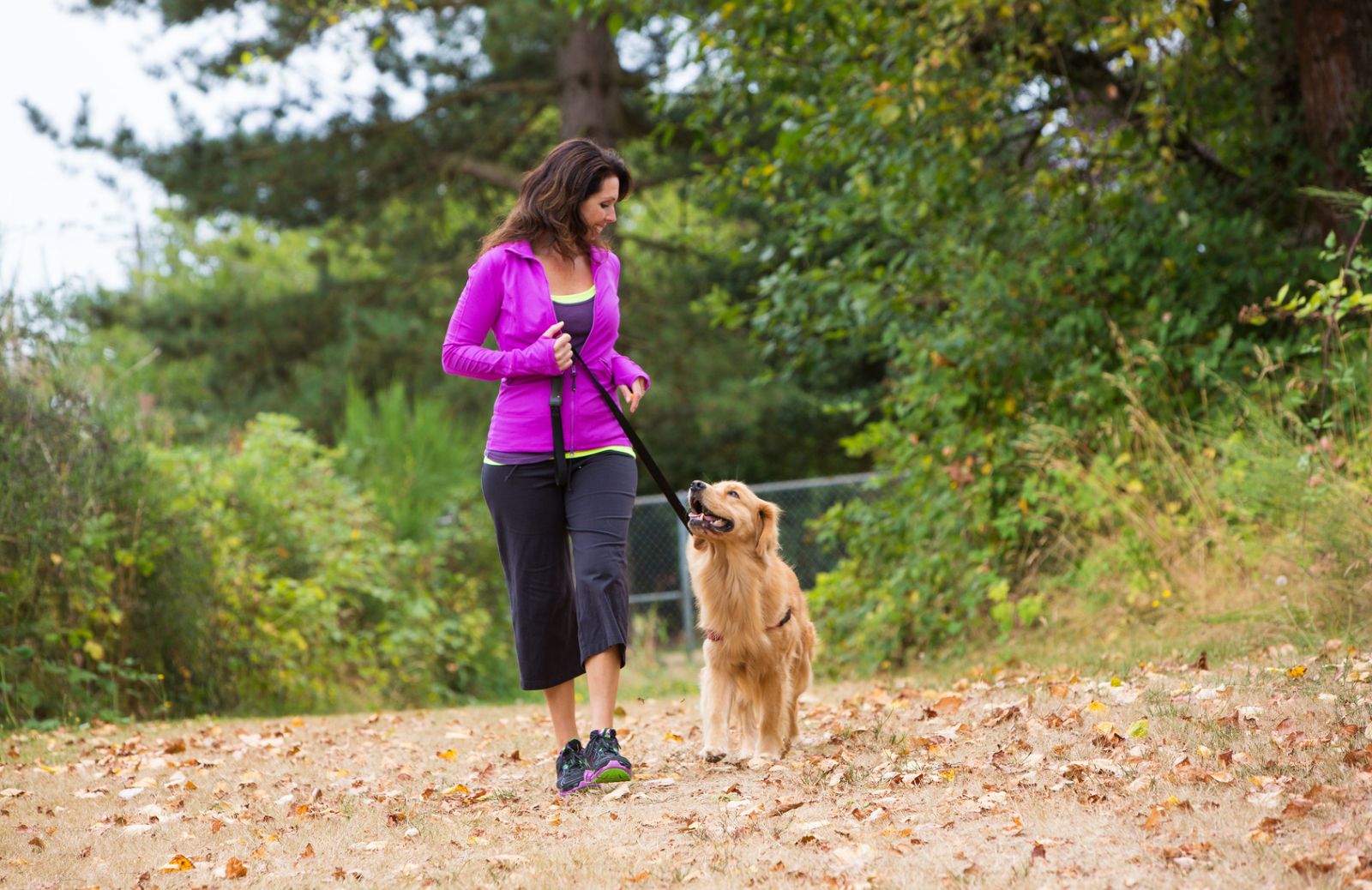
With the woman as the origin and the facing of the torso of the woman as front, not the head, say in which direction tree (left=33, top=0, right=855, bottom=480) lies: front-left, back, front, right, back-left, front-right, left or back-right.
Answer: back-left

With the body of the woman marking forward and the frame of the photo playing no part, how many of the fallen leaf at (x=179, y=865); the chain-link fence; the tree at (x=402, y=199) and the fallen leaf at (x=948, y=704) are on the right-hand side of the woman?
1

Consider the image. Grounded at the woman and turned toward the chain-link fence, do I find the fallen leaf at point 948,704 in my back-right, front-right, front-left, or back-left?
front-right

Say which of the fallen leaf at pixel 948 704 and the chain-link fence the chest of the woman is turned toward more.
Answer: the fallen leaf

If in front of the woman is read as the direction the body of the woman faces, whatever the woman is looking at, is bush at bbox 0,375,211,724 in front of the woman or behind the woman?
behind

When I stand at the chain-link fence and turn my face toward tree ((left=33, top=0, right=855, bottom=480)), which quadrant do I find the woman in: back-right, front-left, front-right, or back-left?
back-left

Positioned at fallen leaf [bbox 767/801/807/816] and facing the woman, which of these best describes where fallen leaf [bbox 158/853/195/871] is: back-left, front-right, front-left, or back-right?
front-left

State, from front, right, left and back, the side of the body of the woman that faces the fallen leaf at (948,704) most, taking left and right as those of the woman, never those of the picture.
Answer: left

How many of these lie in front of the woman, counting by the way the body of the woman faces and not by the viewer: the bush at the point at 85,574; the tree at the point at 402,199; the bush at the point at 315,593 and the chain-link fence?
0

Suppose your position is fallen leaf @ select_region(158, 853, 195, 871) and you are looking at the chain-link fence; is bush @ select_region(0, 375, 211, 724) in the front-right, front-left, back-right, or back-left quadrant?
front-left

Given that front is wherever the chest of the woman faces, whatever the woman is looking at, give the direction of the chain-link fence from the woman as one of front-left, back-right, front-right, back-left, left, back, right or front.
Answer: back-left

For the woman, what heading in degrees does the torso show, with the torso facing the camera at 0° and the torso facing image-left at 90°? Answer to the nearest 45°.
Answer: approximately 315°

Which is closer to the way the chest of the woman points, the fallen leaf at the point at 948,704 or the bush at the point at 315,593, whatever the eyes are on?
the fallen leaf
